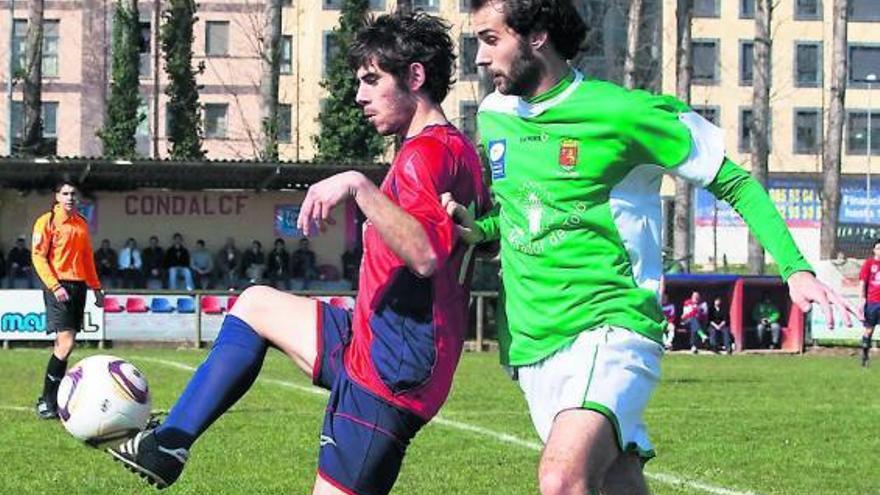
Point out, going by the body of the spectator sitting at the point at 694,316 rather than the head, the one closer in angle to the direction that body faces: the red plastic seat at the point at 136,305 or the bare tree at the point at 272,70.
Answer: the red plastic seat

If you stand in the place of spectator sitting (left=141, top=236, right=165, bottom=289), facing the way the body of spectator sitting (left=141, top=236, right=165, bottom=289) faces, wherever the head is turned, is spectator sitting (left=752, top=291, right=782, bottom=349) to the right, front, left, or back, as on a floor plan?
left

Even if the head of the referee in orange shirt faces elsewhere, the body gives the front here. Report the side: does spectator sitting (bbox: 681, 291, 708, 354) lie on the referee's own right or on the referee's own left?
on the referee's own left

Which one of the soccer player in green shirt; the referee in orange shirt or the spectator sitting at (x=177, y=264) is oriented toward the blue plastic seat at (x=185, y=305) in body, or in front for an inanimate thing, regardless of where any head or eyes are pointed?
the spectator sitting

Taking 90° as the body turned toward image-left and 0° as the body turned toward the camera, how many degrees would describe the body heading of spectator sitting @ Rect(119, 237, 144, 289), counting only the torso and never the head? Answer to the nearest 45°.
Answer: approximately 0°

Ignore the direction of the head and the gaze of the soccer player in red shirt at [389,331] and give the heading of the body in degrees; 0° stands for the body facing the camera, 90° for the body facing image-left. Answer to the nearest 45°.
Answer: approximately 90°

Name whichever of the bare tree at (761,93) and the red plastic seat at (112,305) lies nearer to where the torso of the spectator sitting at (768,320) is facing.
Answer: the red plastic seat

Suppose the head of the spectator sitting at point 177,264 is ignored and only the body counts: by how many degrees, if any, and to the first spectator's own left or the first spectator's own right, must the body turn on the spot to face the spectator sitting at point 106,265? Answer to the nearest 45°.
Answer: approximately 90° to the first spectator's own right

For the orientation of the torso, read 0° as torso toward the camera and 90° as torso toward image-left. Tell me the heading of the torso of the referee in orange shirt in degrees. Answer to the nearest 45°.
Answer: approximately 315°

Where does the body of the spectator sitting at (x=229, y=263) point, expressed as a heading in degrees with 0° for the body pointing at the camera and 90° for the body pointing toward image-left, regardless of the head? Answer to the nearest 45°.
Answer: approximately 0°

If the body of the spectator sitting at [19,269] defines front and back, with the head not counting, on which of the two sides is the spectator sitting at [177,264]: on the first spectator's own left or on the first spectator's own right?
on the first spectator's own left
